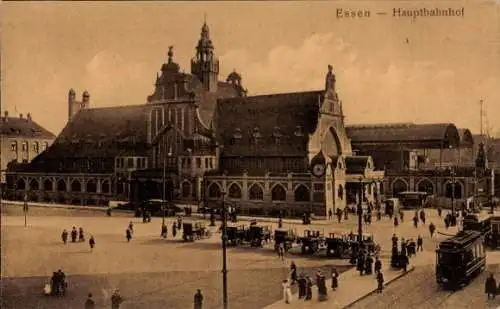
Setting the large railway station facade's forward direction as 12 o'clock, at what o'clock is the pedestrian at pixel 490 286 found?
The pedestrian is roughly at 10 o'clock from the large railway station facade.

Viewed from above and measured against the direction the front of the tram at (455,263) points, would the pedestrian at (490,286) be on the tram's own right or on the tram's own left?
on the tram's own left

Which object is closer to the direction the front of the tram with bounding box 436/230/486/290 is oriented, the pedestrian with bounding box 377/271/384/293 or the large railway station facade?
the pedestrian

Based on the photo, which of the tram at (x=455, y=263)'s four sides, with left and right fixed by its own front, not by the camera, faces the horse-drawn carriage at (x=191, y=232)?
right

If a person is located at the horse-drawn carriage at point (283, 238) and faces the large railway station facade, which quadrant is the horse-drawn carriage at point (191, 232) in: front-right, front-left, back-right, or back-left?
front-left

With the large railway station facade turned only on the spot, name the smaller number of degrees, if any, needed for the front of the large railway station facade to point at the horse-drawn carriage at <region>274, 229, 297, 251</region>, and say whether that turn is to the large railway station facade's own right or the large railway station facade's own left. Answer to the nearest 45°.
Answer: approximately 45° to the large railway station facade's own left

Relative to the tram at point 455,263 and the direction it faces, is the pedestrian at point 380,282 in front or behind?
in front

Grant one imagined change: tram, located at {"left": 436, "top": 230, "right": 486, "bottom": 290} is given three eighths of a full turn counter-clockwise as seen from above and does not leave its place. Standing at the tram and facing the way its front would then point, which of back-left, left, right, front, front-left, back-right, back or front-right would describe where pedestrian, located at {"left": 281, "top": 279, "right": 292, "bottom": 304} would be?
back-right

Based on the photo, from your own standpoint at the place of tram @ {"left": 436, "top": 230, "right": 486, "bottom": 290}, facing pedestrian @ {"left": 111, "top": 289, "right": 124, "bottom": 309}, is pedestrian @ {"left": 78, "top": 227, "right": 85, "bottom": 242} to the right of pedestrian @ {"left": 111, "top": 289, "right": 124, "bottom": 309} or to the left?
right

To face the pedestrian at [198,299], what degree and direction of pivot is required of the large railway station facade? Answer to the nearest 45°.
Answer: approximately 45° to its left

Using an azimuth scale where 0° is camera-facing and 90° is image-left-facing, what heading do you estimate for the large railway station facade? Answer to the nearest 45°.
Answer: approximately 45°

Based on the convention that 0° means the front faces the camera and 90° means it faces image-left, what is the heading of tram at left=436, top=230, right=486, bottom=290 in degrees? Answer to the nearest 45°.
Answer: approximately 45°

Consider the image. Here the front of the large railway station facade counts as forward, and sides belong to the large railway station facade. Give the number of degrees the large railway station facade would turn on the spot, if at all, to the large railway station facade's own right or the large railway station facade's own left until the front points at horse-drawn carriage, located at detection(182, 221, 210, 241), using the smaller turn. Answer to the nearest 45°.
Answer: approximately 45° to the large railway station facade's own left

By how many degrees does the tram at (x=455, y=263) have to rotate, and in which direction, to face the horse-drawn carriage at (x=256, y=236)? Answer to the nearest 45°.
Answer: approximately 90° to its right

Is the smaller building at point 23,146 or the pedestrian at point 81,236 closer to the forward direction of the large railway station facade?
the pedestrian

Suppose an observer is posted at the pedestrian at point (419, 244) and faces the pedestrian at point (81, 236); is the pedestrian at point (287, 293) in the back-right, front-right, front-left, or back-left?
front-left

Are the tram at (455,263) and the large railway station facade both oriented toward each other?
no
